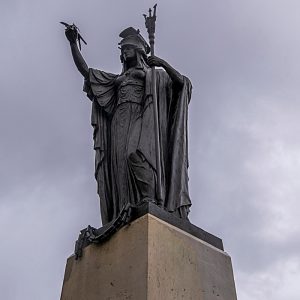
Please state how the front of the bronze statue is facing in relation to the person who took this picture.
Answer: facing the viewer and to the left of the viewer
